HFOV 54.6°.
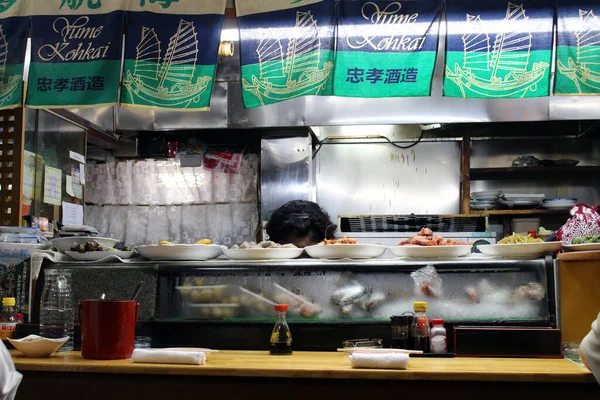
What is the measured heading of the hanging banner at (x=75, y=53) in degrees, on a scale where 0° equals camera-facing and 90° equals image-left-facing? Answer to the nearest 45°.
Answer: approximately 0°

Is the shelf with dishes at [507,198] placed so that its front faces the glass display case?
yes

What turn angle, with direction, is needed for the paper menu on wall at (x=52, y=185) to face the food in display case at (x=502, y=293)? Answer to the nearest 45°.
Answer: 0° — it already faces it

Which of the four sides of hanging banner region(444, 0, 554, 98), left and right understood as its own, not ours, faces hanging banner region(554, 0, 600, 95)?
left

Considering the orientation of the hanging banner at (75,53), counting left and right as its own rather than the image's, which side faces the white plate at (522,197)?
left

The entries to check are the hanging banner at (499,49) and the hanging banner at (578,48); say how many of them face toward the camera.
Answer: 2

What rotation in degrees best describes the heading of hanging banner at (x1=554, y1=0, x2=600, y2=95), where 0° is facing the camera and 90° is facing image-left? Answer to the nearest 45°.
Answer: approximately 0°

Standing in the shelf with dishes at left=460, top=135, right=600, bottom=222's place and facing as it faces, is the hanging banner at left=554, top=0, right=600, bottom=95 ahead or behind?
ahead

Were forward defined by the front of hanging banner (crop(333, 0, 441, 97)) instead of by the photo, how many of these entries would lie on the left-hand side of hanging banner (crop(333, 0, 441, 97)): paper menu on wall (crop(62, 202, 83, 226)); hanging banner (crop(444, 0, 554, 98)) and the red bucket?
1
